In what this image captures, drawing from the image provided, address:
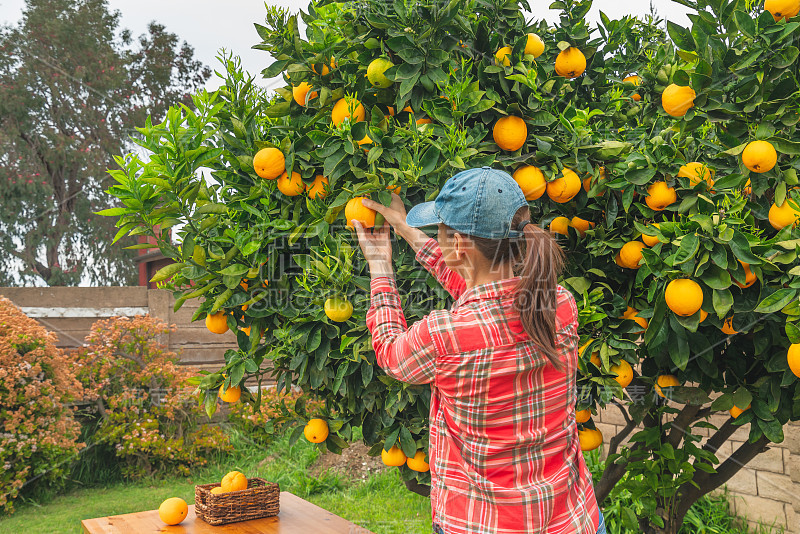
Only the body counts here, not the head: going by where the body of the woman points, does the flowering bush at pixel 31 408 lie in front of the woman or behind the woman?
in front

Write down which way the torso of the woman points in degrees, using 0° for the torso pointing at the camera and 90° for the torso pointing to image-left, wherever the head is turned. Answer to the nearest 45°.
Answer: approximately 135°

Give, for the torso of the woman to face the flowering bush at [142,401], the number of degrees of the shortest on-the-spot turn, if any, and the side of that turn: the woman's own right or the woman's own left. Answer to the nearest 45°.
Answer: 0° — they already face it

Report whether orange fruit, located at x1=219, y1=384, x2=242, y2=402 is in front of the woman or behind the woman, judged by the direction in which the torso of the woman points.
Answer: in front

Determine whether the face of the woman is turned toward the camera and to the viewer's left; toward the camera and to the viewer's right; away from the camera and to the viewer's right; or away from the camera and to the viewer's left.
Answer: away from the camera and to the viewer's left

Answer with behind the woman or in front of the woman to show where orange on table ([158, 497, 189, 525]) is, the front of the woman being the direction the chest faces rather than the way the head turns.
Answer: in front
